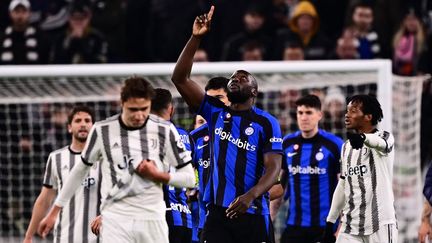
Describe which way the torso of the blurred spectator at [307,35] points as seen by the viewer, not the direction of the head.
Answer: toward the camera

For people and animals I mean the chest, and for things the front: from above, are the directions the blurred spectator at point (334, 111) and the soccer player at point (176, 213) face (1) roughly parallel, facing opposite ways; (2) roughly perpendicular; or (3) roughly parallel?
roughly parallel, facing opposite ways

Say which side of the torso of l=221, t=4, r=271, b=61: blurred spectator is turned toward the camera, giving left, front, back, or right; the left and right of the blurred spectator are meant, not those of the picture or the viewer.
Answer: front

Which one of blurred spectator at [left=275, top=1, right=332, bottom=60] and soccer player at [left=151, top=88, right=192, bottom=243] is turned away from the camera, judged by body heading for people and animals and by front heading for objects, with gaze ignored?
the soccer player

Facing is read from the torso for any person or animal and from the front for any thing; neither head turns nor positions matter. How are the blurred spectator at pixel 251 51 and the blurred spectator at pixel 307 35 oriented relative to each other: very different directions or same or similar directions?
same or similar directions

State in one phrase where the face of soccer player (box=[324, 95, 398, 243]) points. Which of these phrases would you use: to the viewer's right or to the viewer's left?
to the viewer's left

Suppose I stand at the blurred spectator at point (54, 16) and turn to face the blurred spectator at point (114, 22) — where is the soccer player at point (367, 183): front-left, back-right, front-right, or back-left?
front-right

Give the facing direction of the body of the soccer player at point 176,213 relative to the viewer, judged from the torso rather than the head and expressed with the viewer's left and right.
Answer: facing away from the viewer

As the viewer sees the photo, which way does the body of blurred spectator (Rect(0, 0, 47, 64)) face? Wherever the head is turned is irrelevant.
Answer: toward the camera

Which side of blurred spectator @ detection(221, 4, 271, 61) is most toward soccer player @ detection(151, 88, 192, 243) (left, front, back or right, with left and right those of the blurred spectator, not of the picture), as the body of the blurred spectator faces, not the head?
front

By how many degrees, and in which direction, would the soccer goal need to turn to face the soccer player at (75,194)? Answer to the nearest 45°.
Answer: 0° — it already faces them
